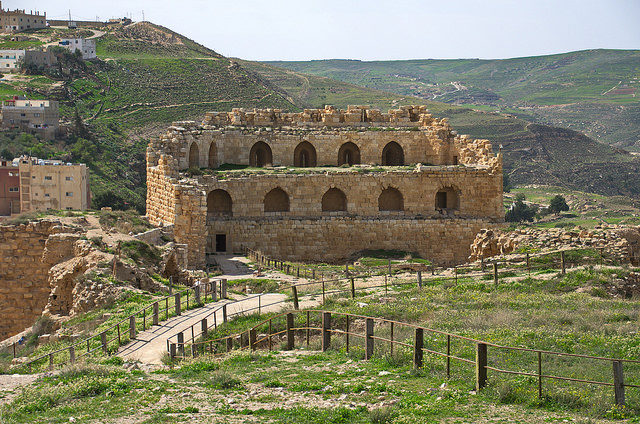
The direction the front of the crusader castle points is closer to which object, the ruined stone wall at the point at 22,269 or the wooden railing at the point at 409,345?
the wooden railing

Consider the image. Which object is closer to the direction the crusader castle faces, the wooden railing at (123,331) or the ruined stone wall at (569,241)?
the wooden railing

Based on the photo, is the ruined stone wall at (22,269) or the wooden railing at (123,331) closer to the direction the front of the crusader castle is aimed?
the wooden railing

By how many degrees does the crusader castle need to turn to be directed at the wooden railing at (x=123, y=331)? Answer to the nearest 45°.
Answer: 0° — it already faces it

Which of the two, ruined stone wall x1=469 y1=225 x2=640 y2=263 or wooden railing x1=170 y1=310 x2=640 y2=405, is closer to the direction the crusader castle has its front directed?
the wooden railing

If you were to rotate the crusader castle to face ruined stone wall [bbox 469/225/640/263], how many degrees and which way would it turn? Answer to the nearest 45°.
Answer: approximately 45° to its left

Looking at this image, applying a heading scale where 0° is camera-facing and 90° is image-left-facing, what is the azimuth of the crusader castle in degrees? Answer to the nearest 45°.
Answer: approximately 0°

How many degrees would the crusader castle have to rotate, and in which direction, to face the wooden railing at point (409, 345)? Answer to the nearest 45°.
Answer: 0° — it already faces it
